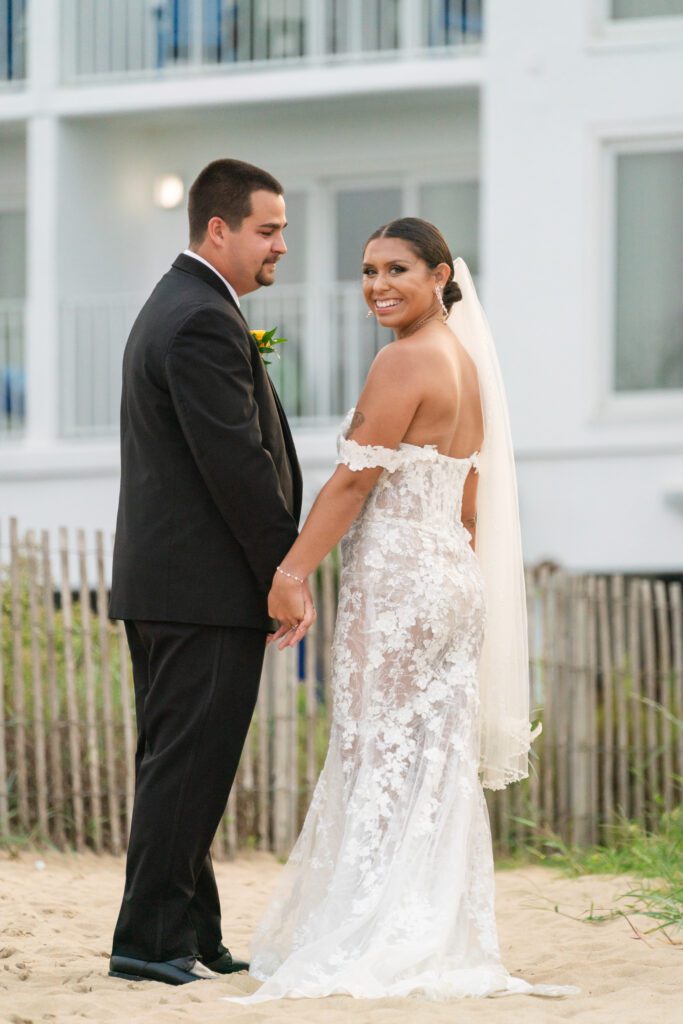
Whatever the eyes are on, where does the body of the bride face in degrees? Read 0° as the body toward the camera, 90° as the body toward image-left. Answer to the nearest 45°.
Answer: approximately 135°

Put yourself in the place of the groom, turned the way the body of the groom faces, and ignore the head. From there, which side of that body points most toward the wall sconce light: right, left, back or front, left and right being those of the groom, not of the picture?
left

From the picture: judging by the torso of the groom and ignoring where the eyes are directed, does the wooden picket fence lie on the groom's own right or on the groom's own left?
on the groom's own left

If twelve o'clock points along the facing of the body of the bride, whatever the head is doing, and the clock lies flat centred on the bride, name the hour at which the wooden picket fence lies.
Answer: The wooden picket fence is roughly at 1 o'clock from the bride.

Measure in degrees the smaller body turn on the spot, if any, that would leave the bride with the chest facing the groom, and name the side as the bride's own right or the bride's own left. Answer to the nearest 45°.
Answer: approximately 45° to the bride's own left

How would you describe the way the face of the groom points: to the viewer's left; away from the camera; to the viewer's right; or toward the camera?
to the viewer's right

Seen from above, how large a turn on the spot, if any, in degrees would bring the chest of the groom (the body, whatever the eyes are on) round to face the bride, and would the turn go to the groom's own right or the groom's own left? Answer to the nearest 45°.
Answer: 0° — they already face them
